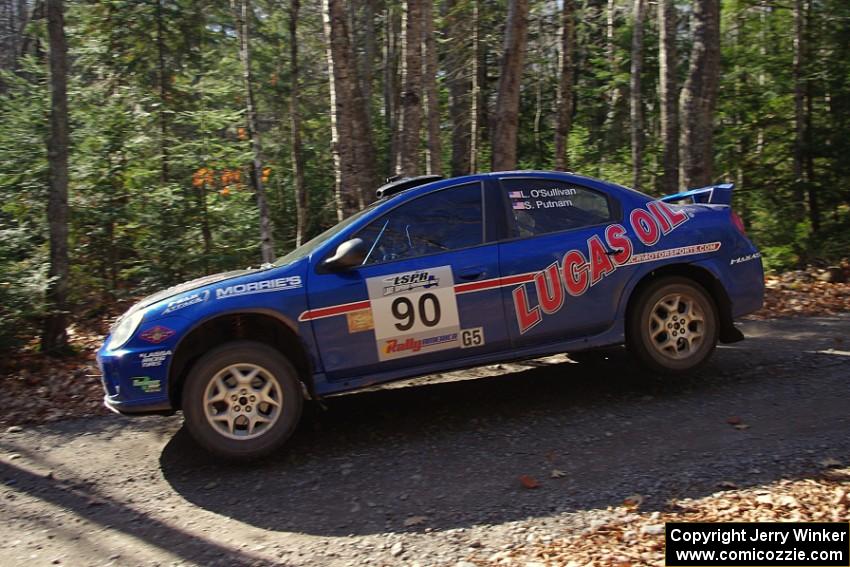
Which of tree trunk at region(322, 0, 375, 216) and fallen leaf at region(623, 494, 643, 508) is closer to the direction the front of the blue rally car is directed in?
the tree trunk

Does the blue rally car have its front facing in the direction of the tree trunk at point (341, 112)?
no

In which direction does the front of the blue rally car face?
to the viewer's left

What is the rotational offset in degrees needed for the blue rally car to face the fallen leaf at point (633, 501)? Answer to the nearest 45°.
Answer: approximately 135° to its left

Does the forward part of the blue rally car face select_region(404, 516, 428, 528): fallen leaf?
no

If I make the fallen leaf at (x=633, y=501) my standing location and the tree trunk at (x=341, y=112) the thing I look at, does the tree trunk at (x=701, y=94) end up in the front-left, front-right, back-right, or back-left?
front-right

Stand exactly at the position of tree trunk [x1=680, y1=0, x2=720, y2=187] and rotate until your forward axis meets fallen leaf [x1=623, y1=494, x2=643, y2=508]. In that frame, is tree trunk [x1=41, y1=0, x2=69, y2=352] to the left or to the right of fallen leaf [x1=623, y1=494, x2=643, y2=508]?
right

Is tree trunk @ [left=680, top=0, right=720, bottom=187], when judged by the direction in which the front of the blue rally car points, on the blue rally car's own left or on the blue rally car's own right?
on the blue rally car's own right

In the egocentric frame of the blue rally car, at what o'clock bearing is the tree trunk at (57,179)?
The tree trunk is roughly at 1 o'clock from the blue rally car.

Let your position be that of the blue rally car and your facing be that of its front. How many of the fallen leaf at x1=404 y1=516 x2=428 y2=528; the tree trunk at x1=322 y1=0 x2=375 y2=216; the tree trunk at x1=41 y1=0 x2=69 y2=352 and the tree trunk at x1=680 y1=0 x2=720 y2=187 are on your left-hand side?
1

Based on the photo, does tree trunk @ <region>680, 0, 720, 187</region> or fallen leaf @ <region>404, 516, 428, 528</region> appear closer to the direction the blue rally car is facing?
the fallen leaf

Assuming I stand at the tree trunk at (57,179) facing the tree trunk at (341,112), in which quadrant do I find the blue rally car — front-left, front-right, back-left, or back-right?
front-right
